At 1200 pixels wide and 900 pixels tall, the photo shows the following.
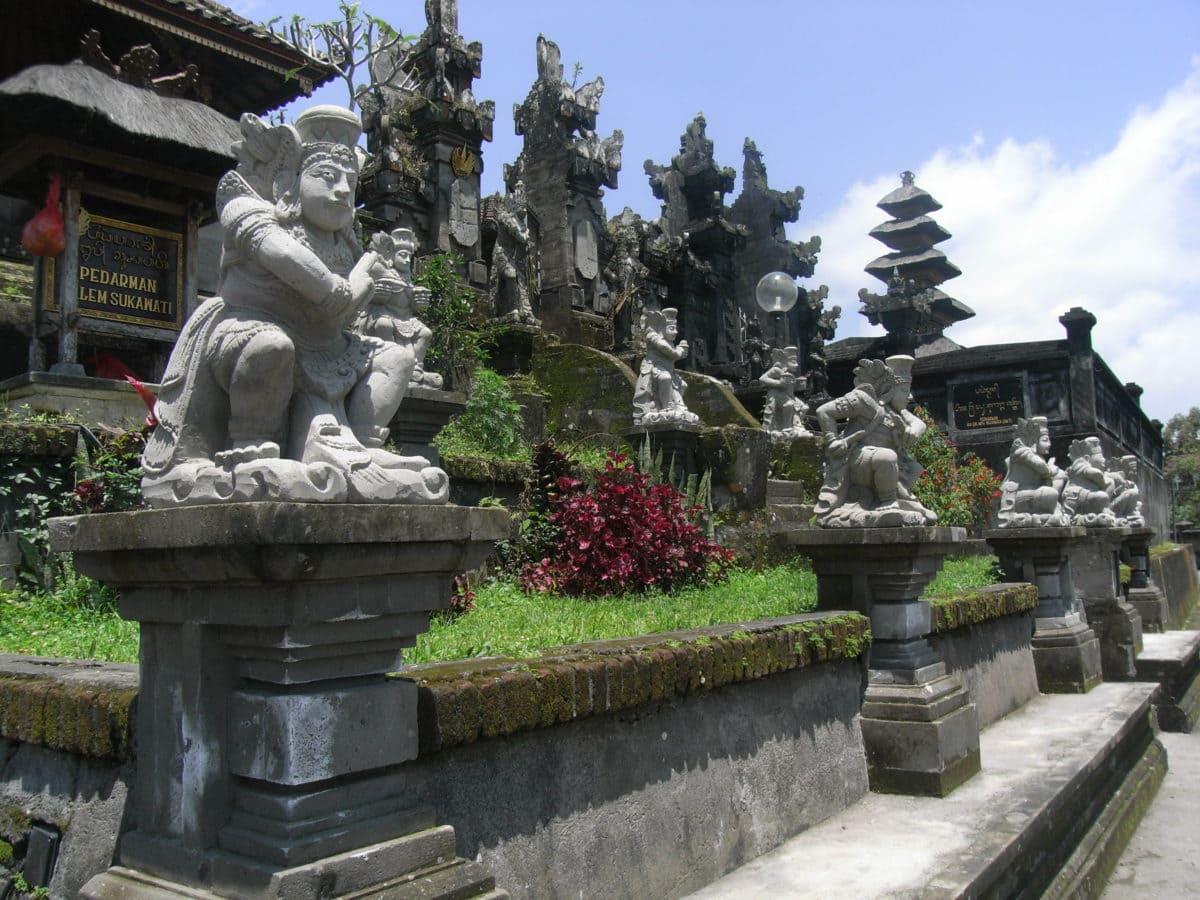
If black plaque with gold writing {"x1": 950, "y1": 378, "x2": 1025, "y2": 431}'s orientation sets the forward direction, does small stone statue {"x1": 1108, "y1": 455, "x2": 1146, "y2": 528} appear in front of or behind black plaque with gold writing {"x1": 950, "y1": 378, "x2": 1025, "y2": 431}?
in front

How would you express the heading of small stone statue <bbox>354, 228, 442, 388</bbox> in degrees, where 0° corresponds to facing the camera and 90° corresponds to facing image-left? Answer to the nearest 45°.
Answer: approximately 315°

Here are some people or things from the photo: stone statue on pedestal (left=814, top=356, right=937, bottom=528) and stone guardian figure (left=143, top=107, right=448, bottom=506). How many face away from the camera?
0

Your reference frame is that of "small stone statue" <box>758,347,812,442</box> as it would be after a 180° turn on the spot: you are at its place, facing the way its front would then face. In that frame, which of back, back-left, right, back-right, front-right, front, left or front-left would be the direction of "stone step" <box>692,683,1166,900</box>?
back-left

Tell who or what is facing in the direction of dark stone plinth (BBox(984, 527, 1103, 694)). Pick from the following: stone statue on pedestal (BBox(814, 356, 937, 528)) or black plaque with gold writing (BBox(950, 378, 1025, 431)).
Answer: the black plaque with gold writing

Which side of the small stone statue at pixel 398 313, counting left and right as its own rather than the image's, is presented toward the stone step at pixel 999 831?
front

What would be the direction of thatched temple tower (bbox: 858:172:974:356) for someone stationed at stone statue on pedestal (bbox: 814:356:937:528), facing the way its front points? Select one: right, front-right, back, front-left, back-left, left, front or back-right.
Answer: back-left

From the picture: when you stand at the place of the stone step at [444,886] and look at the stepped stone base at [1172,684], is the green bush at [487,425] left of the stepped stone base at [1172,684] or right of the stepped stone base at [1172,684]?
left

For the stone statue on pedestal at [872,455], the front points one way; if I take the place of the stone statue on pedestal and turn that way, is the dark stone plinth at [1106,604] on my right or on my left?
on my left
